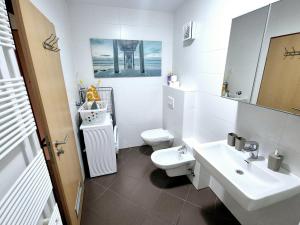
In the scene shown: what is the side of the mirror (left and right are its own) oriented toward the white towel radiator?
front

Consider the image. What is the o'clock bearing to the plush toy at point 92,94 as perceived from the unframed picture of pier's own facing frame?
The plush toy is roughly at 2 o'clock from the unframed picture of pier.

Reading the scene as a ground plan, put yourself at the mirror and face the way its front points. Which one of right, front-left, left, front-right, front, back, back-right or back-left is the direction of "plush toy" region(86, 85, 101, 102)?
front-right

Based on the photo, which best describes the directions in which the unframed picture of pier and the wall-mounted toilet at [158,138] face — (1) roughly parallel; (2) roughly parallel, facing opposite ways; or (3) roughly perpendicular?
roughly perpendicular

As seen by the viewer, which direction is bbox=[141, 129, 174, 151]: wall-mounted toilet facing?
to the viewer's left

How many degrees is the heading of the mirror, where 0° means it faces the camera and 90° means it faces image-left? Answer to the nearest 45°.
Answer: approximately 45°

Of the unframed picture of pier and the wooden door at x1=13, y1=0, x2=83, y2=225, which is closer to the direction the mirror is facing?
the wooden door

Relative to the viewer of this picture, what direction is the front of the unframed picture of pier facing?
facing the viewer

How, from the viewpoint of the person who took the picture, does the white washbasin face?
facing the viewer and to the left of the viewer

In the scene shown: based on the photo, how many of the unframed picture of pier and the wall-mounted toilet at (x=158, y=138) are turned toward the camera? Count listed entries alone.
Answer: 1

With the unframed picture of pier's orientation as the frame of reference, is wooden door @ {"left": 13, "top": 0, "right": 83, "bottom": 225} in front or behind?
in front

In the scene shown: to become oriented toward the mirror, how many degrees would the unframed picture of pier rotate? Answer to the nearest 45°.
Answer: approximately 45° to its left
